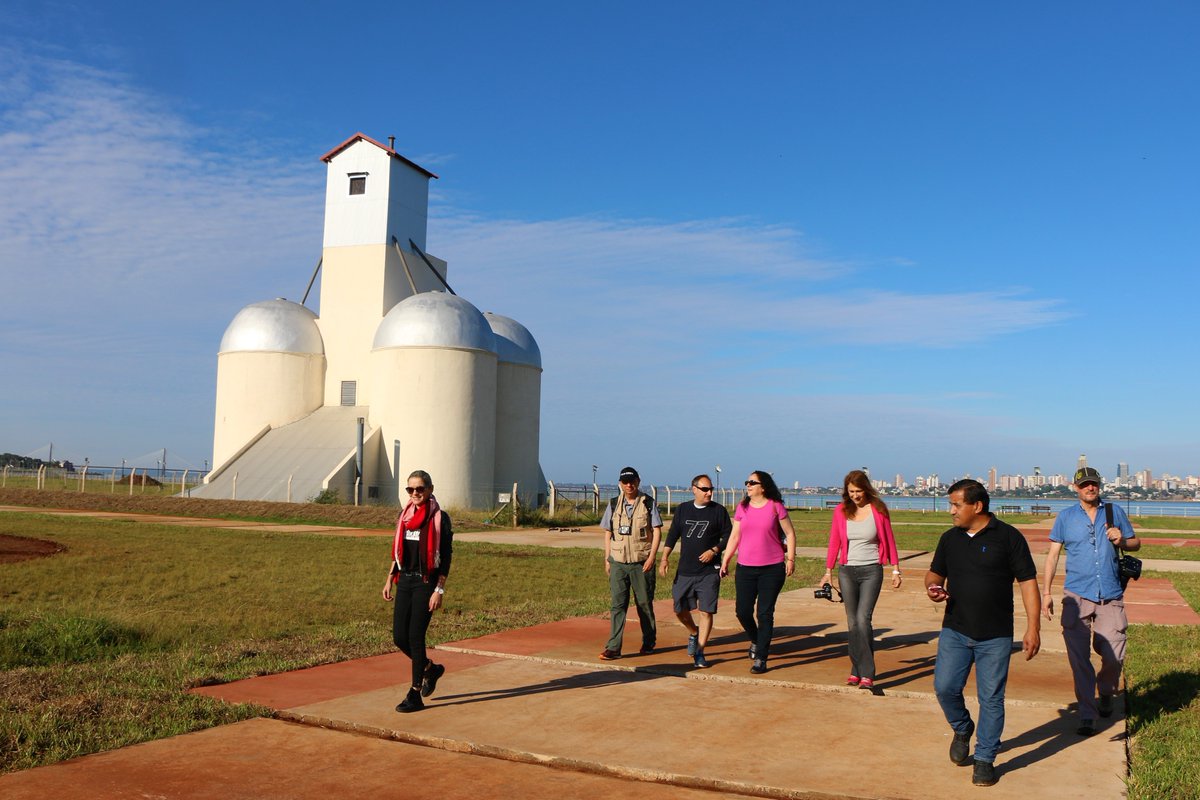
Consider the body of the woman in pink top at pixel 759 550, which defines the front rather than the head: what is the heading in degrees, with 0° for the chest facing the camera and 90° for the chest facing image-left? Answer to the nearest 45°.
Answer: approximately 0°

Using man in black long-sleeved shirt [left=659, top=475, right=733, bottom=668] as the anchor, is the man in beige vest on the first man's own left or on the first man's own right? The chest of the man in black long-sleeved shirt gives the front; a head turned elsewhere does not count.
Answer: on the first man's own right

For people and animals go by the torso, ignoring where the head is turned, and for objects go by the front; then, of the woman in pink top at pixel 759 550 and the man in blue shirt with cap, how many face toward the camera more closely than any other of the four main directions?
2

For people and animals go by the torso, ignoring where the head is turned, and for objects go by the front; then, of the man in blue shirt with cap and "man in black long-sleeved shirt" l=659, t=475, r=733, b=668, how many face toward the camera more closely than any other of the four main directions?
2

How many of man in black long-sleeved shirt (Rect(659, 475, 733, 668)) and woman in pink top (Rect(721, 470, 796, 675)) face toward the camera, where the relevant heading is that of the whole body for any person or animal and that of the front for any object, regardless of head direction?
2

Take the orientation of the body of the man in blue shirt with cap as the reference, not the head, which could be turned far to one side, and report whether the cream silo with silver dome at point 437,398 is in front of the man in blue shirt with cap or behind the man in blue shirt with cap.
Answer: behind

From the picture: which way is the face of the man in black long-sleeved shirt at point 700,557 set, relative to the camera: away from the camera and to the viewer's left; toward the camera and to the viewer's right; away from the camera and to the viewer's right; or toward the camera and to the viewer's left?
toward the camera and to the viewer's right

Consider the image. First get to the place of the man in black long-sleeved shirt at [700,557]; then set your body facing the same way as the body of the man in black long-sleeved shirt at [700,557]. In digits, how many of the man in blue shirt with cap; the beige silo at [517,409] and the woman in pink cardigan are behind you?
1
